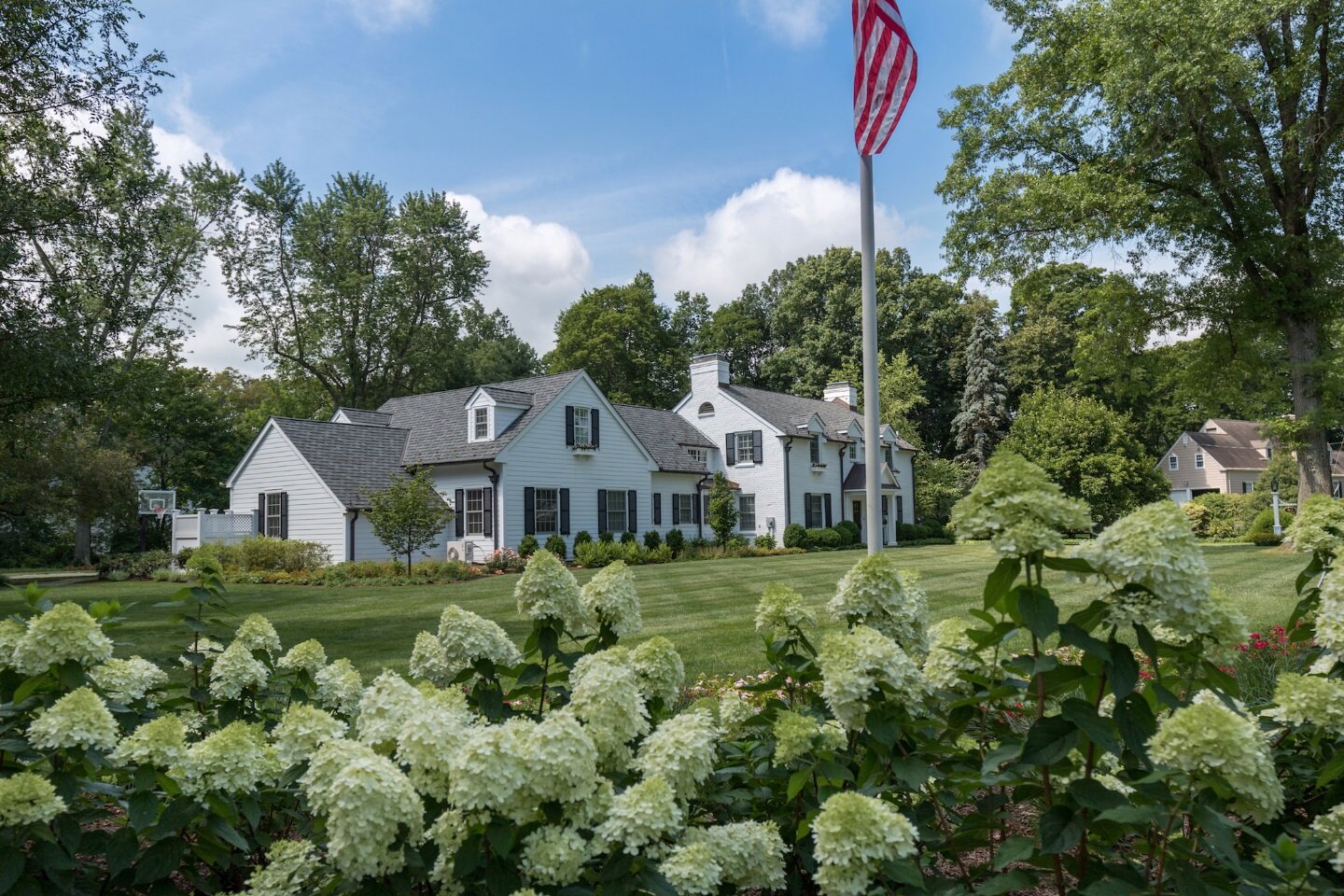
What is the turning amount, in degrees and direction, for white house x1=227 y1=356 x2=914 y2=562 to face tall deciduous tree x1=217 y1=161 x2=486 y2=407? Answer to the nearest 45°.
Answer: approximately 180°

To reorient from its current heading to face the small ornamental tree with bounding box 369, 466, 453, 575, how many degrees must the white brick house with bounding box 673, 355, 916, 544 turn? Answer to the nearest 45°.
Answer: approximately 90° to its right

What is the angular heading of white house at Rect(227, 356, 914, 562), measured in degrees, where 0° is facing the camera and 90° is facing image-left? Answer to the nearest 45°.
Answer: approximately 315°

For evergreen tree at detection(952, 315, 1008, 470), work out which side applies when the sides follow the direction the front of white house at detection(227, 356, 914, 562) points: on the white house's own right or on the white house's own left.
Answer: on the white house's own left
